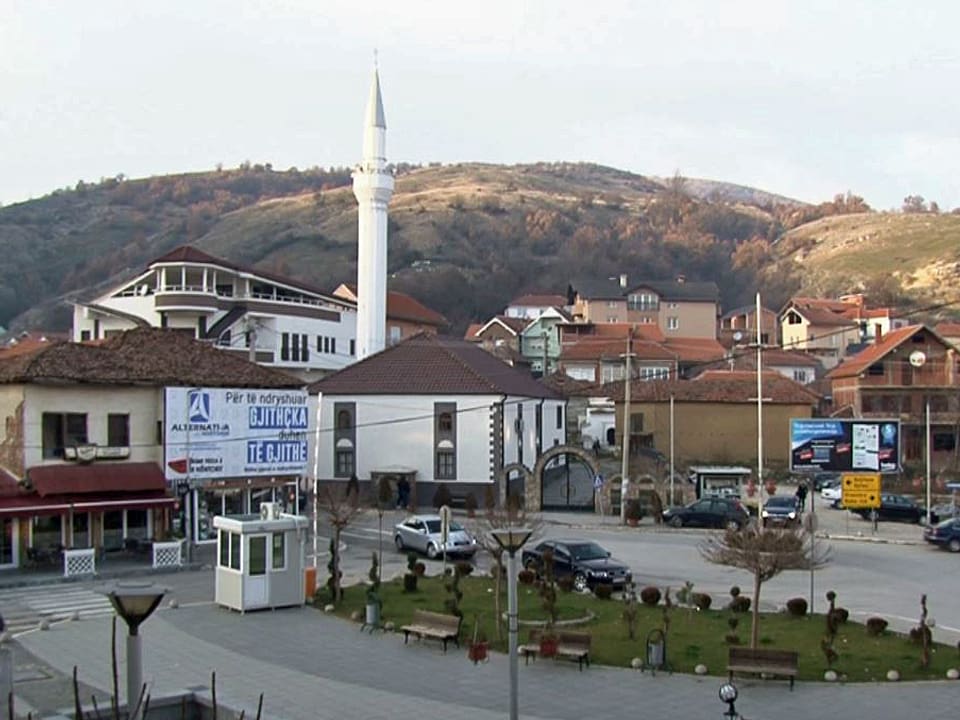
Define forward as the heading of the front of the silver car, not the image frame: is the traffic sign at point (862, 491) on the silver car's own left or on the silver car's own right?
on the silver car's own left

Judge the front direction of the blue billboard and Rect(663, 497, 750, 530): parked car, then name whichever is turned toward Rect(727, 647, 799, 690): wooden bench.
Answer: the blue billboard

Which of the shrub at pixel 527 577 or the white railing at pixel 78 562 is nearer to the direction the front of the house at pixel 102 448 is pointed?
the white railing
